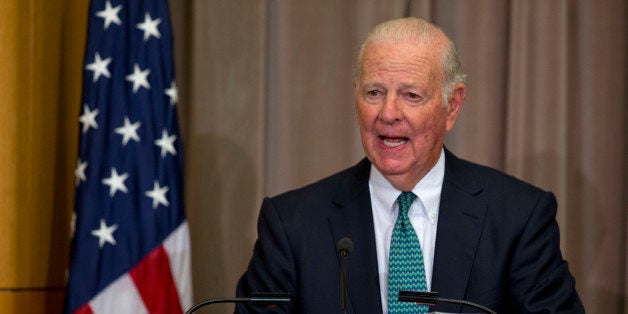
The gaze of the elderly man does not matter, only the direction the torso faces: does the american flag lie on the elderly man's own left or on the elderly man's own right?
on the elderly man's own right

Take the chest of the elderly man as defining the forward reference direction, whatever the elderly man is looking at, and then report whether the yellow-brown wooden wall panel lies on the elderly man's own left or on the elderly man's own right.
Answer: on the elderly man's own right

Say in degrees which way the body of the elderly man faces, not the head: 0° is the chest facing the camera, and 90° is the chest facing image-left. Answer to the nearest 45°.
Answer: approximately 0°
